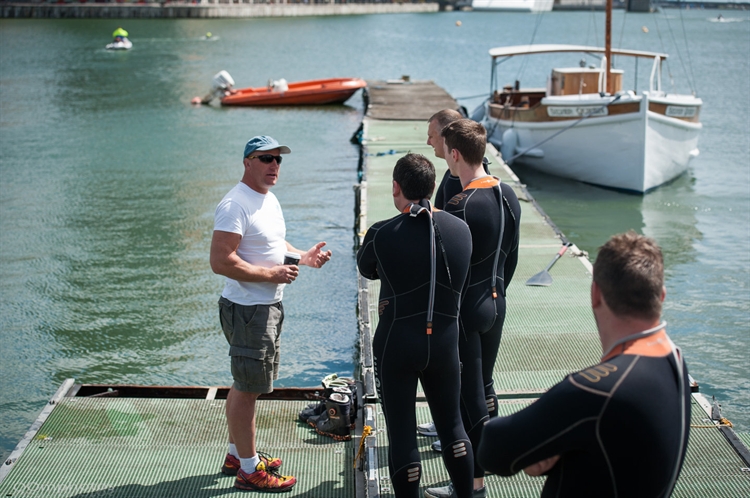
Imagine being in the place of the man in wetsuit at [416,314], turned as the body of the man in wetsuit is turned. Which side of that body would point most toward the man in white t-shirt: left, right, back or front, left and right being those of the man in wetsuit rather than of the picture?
left

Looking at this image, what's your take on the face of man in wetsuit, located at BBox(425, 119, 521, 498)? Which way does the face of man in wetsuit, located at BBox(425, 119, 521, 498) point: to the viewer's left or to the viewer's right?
to the viewer's left

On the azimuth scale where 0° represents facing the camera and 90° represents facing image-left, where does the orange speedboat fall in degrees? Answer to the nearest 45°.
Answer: approximately 270°

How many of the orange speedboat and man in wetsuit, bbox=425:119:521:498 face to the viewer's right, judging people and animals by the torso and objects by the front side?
1

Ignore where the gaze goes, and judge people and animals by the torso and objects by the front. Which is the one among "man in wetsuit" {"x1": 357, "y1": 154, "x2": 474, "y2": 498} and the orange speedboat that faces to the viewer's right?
the orange speedboat

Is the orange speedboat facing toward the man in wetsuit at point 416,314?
no

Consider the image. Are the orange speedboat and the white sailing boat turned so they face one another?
no

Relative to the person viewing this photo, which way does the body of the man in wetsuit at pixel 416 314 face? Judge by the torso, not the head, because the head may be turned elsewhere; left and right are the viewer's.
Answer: facing away from the viewer and to the left of the viewer

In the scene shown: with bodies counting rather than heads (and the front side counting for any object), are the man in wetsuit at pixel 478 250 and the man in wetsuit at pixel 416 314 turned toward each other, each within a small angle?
no

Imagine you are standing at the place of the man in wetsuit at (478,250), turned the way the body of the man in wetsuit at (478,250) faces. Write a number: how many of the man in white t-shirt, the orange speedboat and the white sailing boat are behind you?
0

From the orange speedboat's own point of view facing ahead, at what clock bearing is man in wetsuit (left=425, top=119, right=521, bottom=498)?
The man in wetsuit is roughly at 3 o'clock from the orange speedboat.

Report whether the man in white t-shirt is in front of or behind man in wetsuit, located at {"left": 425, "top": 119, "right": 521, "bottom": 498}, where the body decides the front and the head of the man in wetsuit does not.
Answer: in front

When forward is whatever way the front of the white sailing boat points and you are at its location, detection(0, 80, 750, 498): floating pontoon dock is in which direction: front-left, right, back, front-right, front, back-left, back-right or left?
front-right

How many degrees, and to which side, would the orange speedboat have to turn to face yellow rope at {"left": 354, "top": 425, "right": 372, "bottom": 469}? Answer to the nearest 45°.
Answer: approximately 90° to its right

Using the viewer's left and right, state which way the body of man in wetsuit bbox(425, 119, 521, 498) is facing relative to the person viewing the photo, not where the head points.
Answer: facing away from the viewer and to the left of the viewer

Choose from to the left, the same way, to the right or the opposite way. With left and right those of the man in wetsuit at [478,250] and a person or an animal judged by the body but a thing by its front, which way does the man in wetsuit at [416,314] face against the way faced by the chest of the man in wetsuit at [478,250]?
the same way

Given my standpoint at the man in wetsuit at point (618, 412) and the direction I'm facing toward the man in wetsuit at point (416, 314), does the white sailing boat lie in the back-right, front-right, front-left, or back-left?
front-right

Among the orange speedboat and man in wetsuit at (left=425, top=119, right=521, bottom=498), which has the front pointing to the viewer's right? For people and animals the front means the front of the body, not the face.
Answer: the orange speedboat
